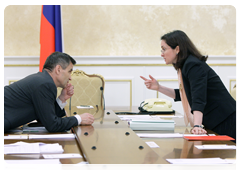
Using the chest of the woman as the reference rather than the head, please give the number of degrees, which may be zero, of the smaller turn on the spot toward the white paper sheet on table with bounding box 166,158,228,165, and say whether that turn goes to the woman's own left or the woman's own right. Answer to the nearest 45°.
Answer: approximately 90° to the woman's own left

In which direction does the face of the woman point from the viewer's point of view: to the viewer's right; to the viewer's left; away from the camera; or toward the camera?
to the viewer's left

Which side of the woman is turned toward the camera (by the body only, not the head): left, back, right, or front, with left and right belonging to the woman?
left

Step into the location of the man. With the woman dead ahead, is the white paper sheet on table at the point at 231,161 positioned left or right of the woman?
right

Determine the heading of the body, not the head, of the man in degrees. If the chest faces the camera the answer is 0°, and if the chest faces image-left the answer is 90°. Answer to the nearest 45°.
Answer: approximately 270°

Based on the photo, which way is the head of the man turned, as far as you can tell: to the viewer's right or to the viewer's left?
to the viewer's right

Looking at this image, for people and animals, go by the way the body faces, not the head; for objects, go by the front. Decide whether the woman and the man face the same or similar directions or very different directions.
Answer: very different directions

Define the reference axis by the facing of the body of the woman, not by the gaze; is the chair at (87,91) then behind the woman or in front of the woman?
in front

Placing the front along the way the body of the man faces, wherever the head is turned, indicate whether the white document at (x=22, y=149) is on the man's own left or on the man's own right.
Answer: on the man's own right

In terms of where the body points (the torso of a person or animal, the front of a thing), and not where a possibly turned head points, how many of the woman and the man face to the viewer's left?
1

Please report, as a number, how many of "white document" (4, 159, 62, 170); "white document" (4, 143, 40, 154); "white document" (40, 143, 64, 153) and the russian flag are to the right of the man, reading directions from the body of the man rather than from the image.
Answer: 3

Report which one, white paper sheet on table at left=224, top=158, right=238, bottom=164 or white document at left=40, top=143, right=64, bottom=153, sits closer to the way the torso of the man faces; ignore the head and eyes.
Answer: the white paper sheet on table

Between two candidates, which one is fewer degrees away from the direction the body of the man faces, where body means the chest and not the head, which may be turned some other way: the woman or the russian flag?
the woman

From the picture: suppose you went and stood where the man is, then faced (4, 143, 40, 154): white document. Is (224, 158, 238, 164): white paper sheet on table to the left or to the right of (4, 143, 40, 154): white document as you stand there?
left

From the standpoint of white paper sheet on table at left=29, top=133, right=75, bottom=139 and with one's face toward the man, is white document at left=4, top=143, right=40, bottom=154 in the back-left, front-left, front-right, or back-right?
back-left

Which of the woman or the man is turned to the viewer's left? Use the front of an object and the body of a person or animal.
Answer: the woman
